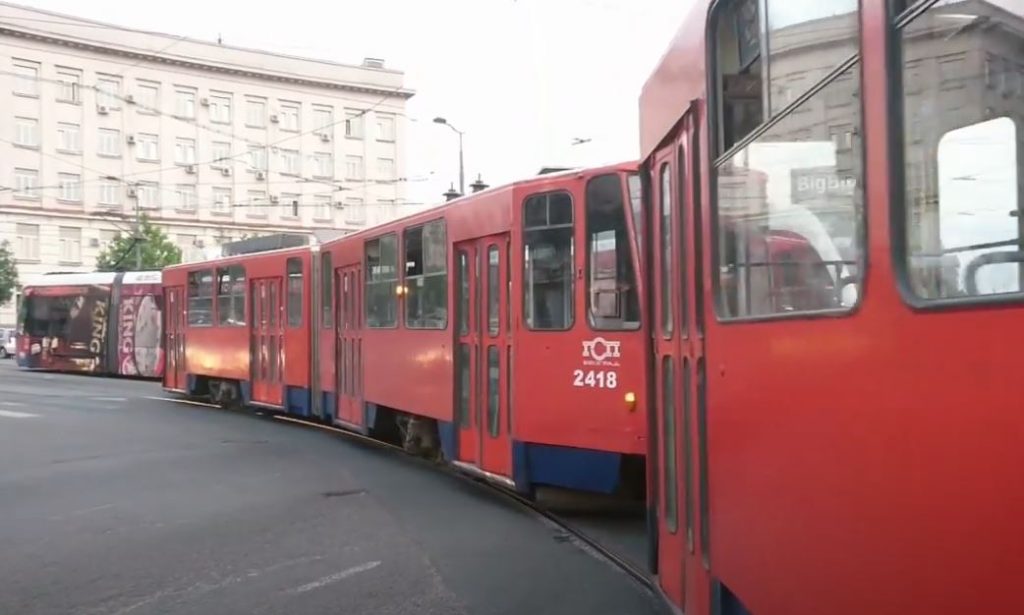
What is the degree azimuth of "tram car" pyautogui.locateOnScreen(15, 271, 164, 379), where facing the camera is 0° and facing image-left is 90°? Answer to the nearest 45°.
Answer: approximately 90°

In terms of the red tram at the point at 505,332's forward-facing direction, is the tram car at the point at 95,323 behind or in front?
behind

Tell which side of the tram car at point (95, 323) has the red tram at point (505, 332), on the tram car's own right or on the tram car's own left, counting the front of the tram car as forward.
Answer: on the tram car's own left

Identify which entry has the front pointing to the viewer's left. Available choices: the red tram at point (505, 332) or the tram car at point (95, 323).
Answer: the tram car
